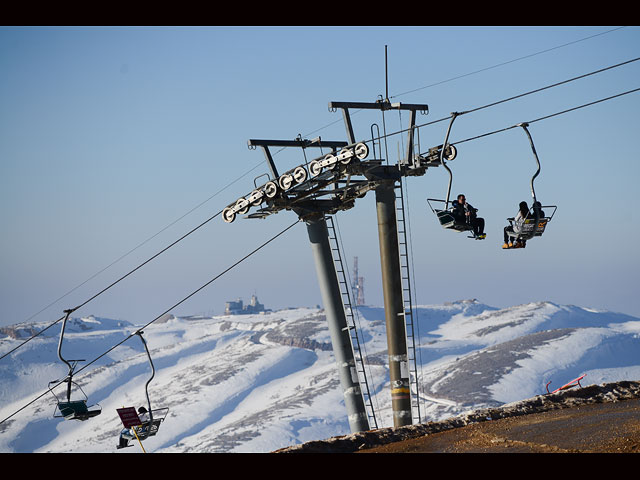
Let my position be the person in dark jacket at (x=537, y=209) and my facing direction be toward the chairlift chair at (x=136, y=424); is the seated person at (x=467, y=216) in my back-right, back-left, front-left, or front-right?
front-right

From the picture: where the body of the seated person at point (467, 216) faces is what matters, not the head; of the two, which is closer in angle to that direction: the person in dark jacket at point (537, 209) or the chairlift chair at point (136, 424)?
the person in dark jacket

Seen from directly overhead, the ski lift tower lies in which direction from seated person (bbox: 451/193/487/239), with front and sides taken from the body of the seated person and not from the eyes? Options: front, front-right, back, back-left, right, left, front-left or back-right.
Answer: back

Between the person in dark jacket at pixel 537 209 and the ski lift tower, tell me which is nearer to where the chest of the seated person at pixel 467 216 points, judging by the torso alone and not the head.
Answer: the person in dark jacket

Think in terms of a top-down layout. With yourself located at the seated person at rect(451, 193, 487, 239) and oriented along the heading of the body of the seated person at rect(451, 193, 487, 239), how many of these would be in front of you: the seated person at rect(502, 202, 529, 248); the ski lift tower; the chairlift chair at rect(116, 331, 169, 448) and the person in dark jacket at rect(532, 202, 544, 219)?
2

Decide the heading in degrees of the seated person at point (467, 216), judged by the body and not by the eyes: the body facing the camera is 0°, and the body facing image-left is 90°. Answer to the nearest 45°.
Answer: approximately 315°

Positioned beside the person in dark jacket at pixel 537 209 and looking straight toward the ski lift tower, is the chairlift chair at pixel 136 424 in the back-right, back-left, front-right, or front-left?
front-left

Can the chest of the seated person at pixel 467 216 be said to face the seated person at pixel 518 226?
yes

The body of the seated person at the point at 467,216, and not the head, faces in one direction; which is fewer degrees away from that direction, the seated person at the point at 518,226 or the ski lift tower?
the seated person

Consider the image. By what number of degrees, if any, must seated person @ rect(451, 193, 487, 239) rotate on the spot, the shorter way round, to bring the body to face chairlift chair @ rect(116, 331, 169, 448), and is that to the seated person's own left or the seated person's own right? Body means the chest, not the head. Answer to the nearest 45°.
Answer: approximately 135° to the seated person's own right

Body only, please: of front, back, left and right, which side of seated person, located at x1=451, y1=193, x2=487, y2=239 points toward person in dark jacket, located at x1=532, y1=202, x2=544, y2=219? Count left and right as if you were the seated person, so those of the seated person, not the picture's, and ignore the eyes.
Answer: front
